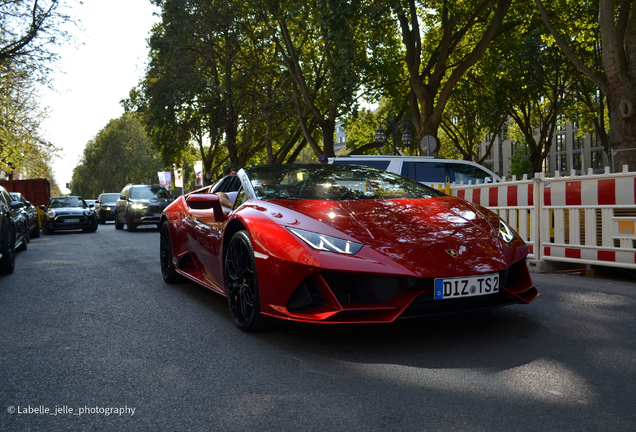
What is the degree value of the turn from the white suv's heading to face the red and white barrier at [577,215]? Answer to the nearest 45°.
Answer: approximately 90° to its right

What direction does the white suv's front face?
to the viewer's right

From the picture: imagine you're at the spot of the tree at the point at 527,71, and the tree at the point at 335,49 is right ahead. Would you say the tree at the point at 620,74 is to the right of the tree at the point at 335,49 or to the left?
left

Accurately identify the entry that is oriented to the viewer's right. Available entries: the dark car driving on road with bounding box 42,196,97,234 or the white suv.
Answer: the white suv

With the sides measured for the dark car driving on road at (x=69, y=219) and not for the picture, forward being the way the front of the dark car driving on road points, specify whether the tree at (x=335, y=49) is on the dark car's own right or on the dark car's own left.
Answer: on the dark car's own left

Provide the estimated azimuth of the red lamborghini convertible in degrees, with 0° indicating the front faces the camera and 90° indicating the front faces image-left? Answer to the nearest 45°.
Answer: approximately 315°

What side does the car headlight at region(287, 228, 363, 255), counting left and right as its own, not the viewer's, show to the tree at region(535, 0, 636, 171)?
left

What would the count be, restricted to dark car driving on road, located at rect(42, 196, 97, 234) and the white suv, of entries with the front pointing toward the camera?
1

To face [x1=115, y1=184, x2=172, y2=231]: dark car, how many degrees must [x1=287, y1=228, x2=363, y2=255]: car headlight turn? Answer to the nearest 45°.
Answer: approximately 135° to its left

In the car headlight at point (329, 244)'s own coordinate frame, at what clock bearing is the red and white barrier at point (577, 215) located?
The red and white barrier is roughly at 9 o'clock from the car headlight.

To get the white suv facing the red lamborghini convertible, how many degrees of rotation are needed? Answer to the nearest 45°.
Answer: approximately 90° to its right

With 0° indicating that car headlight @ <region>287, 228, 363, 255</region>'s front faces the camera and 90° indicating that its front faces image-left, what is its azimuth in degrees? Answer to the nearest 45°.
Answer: approximately 315°
